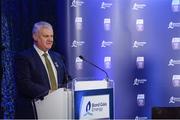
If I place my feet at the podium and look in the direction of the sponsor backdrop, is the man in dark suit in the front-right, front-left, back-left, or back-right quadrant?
front-left

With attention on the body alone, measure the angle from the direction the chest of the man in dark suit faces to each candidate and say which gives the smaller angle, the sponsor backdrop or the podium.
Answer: the podium

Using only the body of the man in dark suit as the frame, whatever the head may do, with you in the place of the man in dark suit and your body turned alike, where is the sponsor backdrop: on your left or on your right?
on your left

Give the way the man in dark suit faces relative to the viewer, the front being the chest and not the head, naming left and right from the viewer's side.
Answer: facing the viewer and to the right of the viewer

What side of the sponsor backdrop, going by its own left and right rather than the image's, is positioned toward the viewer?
front

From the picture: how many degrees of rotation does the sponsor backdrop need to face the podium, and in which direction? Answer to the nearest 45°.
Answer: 0° — it already faces it

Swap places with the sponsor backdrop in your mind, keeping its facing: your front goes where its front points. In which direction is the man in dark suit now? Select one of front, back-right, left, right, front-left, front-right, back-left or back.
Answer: front-right

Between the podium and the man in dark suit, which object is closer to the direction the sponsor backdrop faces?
the podium

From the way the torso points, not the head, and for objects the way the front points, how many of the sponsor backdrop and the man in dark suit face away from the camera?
0

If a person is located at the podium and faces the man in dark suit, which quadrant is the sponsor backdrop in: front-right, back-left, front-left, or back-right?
front-right

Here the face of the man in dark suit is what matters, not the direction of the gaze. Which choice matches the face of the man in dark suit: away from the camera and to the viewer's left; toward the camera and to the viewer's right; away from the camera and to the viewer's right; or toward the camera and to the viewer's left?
toward the camera and to the viewer's right
